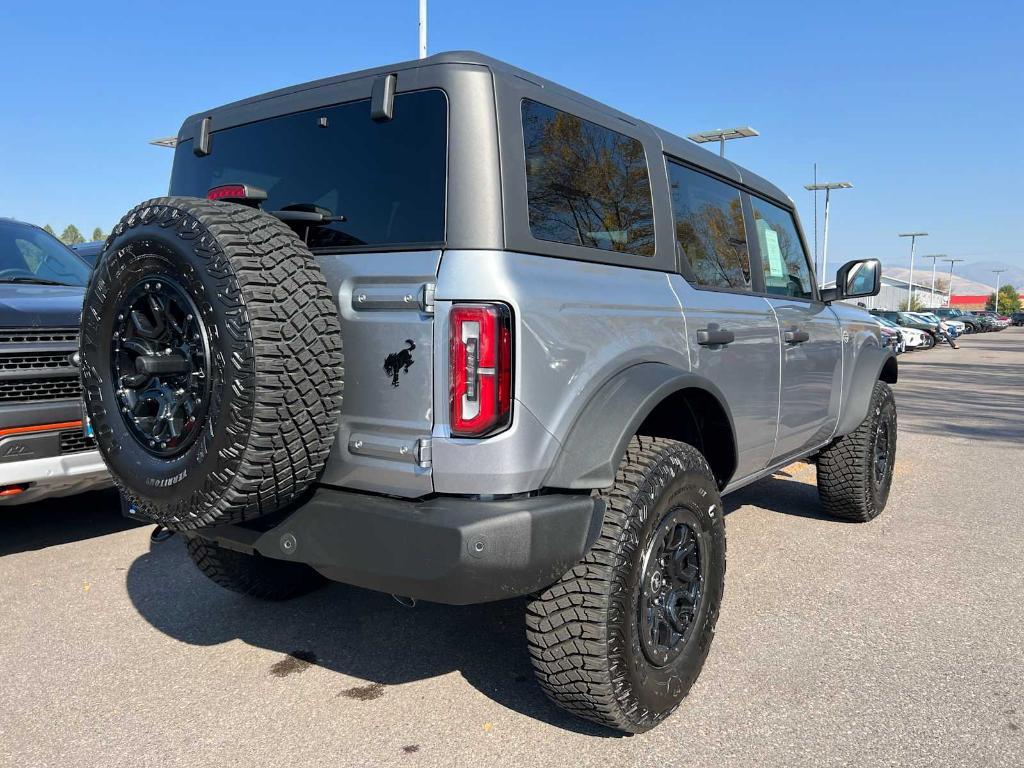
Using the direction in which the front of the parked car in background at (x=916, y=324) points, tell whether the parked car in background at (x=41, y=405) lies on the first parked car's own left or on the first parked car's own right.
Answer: on the first parked car's own right

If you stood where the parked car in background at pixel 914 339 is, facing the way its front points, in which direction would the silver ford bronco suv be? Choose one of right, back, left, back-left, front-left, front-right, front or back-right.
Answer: front-right

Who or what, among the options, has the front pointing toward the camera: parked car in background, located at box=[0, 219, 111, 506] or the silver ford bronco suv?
the parked car in background

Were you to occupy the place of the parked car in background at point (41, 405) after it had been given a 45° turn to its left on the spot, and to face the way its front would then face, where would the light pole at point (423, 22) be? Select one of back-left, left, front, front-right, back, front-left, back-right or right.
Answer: left

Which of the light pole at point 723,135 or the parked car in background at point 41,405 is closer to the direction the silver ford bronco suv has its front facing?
the light pole

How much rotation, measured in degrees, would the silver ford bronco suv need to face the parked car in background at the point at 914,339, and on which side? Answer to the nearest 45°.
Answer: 0° — it already faces it

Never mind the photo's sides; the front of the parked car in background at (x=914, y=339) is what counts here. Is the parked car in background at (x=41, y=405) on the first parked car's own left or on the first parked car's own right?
on the first parked car's own right

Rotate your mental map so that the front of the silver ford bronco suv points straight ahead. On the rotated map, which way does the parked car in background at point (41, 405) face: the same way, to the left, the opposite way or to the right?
to the right

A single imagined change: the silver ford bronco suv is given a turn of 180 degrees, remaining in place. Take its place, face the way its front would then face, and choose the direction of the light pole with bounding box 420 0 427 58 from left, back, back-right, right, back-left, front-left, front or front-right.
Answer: back-right

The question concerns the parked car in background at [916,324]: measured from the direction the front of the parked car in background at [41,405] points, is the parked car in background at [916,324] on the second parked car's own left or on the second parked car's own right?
on the second parked car's own left

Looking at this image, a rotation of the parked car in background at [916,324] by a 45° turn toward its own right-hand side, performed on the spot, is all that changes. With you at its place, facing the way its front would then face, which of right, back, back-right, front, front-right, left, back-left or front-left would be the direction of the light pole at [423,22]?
front

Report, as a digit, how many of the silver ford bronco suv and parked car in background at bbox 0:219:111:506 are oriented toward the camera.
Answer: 1

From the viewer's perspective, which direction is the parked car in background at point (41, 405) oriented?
toward the camera
